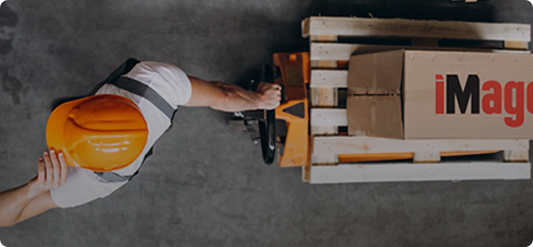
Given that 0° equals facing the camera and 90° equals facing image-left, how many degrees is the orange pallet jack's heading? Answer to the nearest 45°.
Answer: approximately 270°

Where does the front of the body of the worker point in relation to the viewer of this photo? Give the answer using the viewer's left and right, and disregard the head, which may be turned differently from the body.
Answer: facing away from the viewer and to the left of the viewer

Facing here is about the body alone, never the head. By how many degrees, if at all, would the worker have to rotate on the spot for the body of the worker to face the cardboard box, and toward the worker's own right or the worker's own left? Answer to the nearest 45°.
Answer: approximately 135° to the worker's own right
